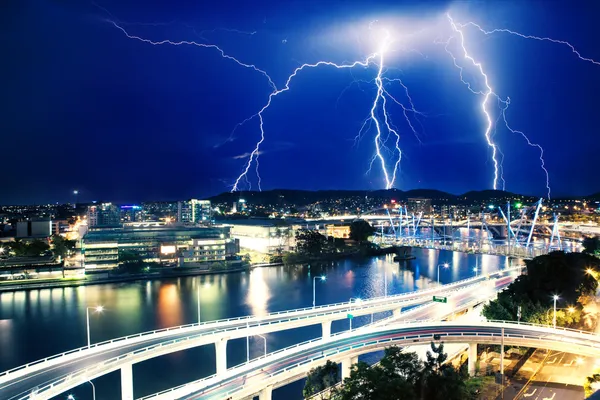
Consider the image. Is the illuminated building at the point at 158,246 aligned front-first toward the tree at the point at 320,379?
yes

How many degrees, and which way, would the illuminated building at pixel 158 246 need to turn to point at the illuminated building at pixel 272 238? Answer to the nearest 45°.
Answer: approximately 135° to its left

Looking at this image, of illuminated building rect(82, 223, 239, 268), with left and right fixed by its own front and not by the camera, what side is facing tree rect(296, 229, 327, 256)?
left

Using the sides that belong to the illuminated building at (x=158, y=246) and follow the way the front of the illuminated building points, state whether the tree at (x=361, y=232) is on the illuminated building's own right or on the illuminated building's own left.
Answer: on the illuminated building's own left

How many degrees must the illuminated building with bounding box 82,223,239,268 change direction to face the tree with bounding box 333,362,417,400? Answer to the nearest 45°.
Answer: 0° — it already faces it

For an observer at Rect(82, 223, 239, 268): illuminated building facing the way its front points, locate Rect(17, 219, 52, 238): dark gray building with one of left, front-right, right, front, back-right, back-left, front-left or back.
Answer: back-right

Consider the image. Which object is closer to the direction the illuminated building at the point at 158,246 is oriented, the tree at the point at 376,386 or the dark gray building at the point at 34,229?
the tree

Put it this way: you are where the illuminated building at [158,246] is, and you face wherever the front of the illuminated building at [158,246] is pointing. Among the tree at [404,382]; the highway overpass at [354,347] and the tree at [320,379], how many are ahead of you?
3

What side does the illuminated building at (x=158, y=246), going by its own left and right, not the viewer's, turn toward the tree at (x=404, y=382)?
front

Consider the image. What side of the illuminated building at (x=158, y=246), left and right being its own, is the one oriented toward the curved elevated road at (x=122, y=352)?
front

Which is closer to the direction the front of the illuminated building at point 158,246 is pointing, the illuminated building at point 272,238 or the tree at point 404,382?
the tree

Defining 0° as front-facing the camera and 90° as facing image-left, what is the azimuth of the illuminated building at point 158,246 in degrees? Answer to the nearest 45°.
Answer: approximately 0°
